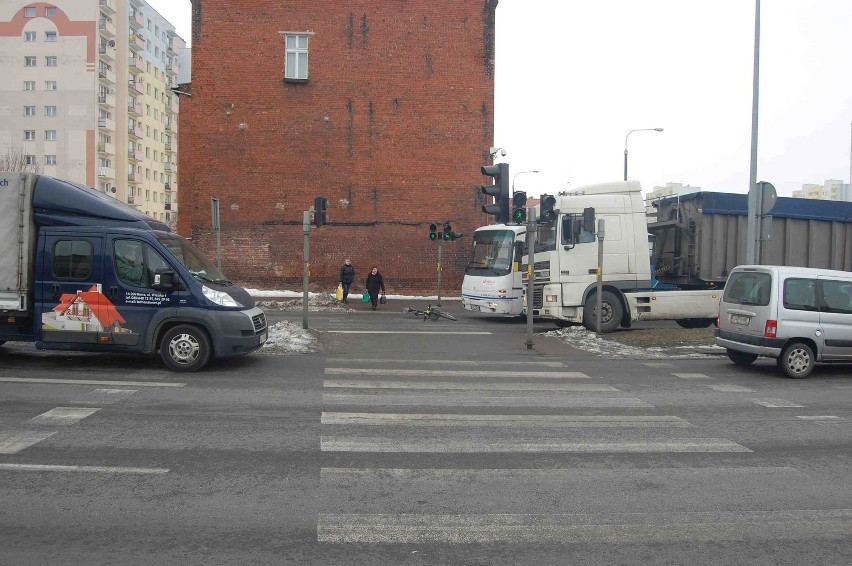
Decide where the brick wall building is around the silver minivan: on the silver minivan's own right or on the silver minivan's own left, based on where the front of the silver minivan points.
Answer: on the silver minivan's own left

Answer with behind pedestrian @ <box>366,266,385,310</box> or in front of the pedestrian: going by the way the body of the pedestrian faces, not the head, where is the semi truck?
in front

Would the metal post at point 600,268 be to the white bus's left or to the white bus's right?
on its left

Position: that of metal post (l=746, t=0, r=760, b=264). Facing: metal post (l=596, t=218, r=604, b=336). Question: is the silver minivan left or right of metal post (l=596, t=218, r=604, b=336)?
left

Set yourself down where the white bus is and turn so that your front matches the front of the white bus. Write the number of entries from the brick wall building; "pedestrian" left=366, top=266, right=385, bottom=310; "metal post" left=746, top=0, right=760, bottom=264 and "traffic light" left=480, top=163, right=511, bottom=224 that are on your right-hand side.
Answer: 2

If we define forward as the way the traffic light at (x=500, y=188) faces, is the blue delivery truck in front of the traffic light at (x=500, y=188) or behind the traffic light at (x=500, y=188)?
in front

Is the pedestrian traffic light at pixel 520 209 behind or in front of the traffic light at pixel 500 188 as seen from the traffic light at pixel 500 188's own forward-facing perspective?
behind

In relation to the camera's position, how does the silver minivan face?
facing away from the viewer and to the right of the viewer

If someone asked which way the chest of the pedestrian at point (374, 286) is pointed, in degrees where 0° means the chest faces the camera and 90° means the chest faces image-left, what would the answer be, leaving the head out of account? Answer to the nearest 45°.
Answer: approximately 0°

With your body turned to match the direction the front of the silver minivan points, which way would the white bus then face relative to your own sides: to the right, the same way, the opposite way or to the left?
the opposite way
